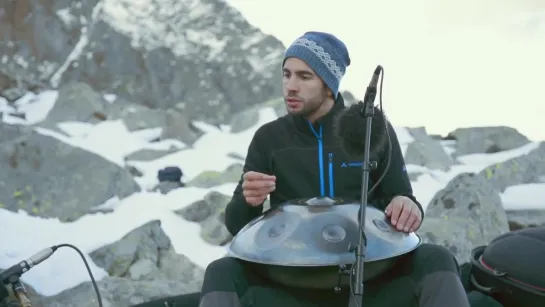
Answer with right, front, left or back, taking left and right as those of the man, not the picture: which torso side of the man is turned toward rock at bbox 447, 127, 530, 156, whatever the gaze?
back

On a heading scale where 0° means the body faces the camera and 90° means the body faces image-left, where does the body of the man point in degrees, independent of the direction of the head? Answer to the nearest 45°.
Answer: approximately 0°

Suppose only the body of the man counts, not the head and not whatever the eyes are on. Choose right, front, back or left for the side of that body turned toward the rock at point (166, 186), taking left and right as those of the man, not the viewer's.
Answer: back

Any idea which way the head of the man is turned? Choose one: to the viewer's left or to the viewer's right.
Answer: to the viewer's left

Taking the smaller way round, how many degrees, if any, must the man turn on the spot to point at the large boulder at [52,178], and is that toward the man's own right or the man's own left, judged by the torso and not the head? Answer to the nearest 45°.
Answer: approximately 135° to the man's own right

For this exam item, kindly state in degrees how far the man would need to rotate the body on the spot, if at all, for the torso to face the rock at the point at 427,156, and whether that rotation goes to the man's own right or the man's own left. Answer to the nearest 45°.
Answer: approximately 180°

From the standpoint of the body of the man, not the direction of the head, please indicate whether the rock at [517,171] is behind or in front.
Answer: behind

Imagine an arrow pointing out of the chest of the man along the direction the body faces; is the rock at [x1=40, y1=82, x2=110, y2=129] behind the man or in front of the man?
behind

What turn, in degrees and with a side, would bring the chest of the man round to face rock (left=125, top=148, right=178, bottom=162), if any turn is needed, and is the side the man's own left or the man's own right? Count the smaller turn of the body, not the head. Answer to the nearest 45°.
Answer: approximately 180°

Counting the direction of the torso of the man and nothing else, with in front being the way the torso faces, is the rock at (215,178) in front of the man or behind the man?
behind
